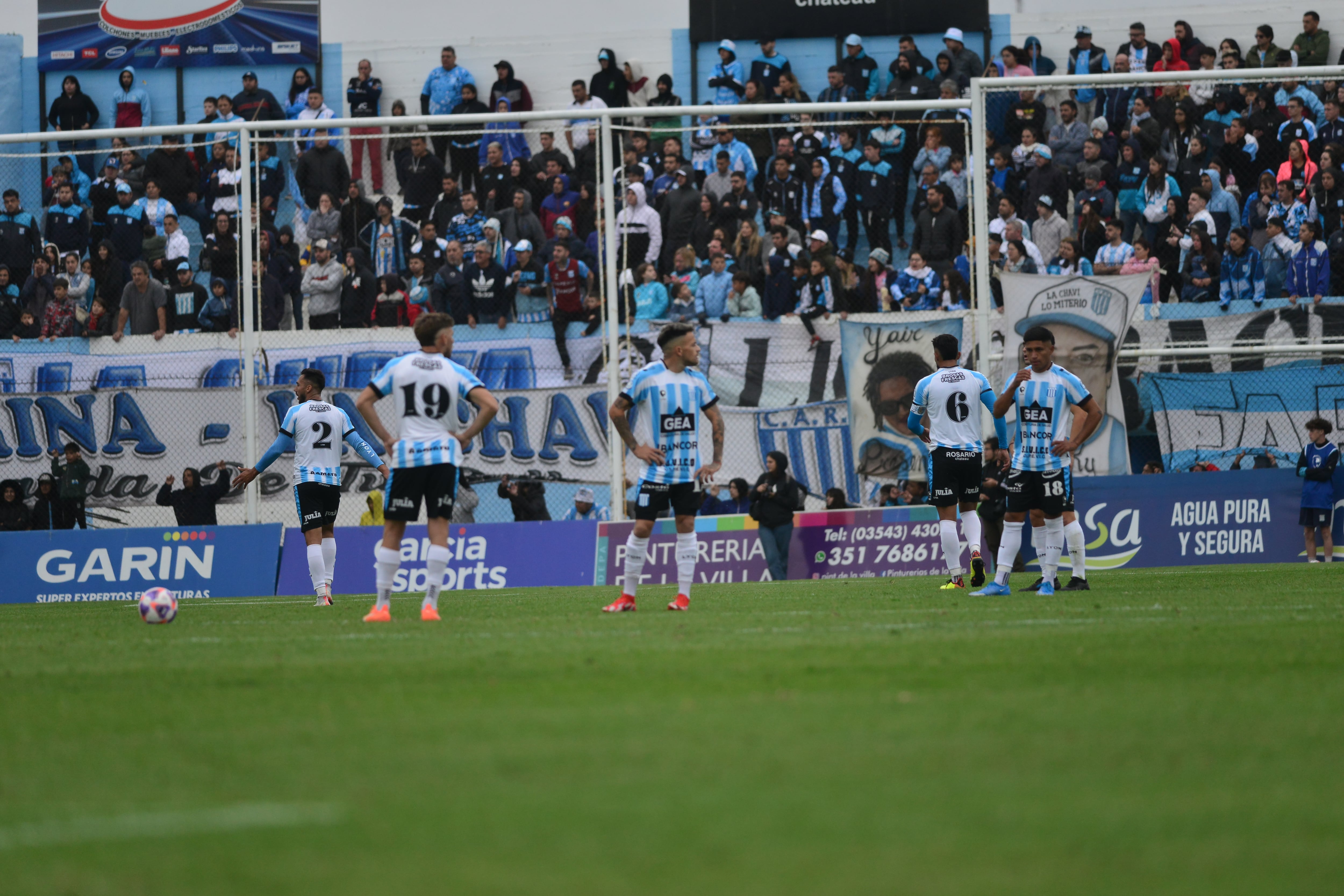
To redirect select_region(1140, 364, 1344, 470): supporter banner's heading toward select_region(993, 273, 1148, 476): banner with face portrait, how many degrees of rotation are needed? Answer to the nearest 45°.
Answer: approximately 45° to its right

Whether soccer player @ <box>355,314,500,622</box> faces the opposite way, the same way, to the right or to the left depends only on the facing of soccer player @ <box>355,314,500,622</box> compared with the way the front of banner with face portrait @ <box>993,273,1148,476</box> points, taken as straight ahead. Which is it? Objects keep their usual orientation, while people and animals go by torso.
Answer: the opposite way

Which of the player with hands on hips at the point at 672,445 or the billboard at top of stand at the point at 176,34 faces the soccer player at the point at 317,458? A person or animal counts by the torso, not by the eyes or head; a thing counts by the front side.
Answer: the billboard at top of stand

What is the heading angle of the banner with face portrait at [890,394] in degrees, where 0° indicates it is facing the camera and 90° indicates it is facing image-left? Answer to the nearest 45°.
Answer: approximately 0°

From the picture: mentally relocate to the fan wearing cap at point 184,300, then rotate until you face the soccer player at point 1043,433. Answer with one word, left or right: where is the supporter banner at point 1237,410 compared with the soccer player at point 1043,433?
left

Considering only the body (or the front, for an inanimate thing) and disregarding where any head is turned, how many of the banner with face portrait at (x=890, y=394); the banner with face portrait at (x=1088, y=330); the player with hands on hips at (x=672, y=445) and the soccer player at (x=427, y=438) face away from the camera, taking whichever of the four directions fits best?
1

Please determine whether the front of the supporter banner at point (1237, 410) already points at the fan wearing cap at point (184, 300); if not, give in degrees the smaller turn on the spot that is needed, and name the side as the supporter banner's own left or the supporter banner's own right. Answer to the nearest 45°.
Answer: approximately 90° to the supporter banner's own right

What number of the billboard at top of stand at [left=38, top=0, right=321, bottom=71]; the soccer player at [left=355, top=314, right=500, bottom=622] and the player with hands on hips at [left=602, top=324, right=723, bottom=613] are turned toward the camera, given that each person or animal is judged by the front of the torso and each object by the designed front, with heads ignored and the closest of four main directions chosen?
2

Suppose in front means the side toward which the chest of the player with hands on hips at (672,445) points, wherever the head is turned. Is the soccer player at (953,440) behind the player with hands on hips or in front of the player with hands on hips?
behind

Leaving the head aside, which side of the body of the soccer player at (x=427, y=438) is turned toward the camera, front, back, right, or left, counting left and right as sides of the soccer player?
back

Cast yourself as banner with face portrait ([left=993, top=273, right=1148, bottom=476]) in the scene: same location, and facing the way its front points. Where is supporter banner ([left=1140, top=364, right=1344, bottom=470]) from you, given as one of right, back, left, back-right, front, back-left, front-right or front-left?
back-left

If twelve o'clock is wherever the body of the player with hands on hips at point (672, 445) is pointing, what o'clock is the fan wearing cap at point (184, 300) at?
The fan wearing cap is roughly at 5 o'clock from the player with hands on hips.

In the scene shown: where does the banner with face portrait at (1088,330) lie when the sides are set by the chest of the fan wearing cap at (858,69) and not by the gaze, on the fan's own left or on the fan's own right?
on the fan's own left

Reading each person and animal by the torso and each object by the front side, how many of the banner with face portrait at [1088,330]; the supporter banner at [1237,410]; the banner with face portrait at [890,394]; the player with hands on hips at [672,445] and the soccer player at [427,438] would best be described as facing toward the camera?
4

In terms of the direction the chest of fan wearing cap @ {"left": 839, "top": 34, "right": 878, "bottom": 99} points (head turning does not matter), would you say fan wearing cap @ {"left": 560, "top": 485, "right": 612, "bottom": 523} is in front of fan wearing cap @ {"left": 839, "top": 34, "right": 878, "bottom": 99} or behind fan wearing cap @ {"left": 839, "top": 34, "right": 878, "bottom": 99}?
in front
